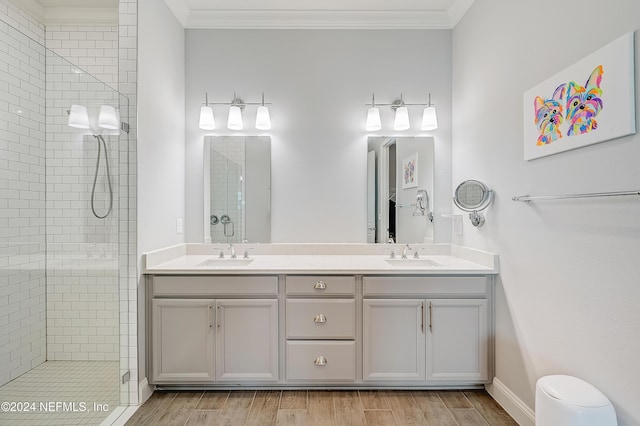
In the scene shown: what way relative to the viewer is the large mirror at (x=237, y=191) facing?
toward the camera

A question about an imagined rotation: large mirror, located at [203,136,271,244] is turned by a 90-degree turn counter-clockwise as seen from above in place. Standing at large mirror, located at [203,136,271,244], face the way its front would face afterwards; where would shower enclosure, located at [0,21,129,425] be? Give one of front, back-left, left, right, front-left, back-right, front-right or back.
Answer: back-right

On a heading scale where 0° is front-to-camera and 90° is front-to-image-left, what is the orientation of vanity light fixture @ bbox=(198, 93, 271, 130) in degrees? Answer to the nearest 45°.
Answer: approximately 0°

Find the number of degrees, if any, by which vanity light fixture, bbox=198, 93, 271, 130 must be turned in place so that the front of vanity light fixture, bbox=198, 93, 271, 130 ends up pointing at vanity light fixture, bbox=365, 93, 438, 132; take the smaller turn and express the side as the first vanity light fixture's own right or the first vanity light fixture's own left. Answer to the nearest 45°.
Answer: approximately 90° to the first vanity light fixture's own left

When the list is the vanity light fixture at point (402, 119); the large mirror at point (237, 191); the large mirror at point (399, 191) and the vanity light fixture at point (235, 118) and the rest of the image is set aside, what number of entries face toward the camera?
4

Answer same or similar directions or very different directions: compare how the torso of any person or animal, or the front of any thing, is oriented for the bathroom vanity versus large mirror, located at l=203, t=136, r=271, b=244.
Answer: same or similar directions

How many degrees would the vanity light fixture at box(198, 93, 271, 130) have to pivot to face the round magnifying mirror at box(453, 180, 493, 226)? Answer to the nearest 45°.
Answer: approximately 45° to its left

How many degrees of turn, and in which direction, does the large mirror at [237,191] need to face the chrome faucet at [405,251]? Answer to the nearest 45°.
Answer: approximately 90° to its left

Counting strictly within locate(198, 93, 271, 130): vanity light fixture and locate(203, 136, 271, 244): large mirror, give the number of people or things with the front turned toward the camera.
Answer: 2

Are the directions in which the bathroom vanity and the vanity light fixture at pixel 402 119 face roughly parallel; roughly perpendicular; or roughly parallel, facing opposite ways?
roughly parallel
